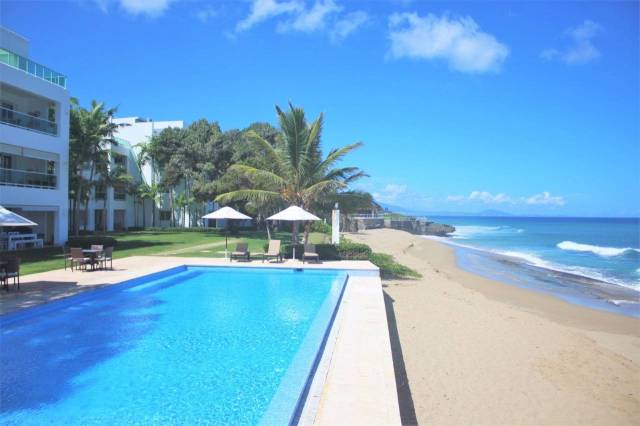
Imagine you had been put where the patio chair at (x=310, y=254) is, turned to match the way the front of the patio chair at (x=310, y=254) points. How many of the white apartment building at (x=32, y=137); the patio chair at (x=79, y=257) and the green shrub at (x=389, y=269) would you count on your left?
1

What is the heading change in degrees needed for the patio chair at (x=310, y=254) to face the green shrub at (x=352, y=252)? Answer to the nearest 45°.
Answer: approximately 135° to its left

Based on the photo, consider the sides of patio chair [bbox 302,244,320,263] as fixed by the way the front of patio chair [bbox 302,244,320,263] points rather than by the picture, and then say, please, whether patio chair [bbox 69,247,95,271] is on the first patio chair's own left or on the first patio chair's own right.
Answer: on the first patio chair's own right

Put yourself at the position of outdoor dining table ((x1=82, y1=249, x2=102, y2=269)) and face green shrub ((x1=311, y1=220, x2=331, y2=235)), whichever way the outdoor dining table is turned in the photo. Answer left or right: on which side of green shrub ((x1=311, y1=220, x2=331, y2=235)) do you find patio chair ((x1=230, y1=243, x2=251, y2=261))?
right

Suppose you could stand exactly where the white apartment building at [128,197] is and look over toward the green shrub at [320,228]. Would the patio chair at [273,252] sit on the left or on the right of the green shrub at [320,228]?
right

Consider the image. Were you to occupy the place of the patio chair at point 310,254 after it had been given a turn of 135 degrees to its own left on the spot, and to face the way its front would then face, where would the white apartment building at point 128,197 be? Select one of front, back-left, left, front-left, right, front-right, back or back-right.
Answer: left

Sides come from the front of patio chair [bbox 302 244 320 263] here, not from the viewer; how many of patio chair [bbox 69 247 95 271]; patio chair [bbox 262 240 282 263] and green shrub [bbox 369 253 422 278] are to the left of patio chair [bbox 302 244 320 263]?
1

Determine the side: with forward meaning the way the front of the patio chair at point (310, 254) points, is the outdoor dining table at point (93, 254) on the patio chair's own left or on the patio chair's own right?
on the patio chair's own right

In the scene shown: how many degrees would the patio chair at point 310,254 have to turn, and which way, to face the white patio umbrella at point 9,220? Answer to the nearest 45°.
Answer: approximately 45° to its right

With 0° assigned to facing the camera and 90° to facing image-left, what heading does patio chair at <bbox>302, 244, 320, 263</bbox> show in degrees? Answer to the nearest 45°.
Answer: approximately 0°

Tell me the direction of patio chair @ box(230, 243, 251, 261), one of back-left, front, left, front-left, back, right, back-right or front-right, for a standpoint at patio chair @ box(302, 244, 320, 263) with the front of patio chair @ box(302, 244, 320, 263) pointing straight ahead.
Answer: right

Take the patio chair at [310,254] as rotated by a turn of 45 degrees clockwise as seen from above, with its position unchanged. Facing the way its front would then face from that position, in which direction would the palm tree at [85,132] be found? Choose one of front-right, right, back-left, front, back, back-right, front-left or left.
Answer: right

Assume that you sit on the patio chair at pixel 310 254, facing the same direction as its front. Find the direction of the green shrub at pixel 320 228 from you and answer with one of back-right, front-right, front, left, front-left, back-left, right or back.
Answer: back
